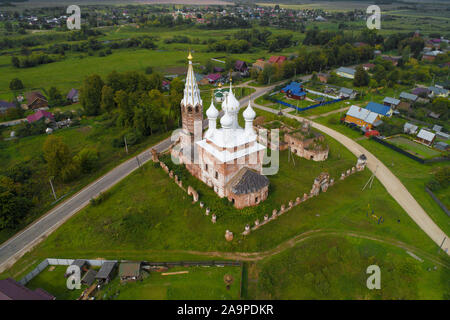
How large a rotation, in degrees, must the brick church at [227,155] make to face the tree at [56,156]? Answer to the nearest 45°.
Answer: approximately 45° to its left

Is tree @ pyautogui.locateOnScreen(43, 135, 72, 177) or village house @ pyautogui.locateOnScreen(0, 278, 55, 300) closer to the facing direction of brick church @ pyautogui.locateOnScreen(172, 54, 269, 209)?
the tree

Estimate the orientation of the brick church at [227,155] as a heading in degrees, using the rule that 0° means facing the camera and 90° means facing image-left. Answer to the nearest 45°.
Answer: approximately 135°

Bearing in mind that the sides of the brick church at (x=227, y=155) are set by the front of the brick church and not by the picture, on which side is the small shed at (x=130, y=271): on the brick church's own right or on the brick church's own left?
on the brick church's own left

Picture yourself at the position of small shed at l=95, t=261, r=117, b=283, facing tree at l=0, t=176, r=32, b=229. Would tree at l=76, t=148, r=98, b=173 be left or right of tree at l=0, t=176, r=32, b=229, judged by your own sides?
right

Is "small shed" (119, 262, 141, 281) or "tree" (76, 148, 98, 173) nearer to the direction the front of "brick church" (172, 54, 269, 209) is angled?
the tree

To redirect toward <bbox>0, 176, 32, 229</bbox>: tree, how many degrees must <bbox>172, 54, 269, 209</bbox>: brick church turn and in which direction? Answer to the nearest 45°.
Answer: approximately 45° to its left

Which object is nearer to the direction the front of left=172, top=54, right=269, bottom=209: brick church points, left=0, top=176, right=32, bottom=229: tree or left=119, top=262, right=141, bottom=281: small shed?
the tree

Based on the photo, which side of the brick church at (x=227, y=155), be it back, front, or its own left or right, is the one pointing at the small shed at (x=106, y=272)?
left

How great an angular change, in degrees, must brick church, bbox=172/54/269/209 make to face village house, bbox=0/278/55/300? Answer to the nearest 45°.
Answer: approximately 90° to its left
